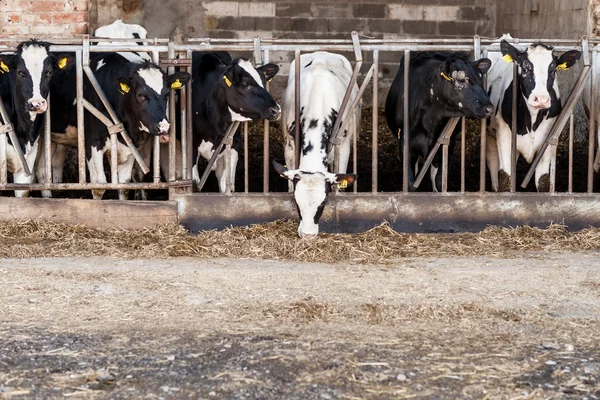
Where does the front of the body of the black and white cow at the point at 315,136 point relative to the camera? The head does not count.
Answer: toward the camera

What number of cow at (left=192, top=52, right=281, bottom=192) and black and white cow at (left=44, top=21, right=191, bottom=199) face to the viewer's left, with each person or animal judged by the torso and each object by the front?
0

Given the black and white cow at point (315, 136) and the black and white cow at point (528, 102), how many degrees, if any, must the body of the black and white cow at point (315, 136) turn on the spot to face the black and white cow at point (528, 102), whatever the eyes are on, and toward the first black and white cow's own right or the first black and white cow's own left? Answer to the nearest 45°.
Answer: approximately 90° to the first black and white cow's own left

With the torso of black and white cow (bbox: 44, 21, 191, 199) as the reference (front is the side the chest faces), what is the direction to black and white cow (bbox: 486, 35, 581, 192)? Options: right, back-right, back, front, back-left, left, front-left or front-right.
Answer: front-left

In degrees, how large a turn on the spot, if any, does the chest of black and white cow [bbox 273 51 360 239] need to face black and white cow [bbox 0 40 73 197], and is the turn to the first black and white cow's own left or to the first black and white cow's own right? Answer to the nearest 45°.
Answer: approximately 90° to the first black and white cow's own right

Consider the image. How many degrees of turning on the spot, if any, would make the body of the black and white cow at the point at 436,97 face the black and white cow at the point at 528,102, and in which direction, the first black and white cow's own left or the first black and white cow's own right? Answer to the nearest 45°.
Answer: approximately 45° to the first black and white cow's own left

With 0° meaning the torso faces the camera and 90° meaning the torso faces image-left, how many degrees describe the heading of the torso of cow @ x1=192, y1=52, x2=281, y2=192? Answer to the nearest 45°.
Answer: approximately 315°

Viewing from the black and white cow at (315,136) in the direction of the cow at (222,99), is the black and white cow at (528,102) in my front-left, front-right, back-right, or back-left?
back-right

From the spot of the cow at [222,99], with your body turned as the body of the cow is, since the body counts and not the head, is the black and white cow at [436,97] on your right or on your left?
on your left

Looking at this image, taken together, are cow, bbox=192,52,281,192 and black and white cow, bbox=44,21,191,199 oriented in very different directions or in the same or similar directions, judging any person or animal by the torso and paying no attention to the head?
same or similar directions

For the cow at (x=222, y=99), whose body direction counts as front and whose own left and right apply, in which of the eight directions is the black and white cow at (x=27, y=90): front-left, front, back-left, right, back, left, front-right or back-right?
back-right

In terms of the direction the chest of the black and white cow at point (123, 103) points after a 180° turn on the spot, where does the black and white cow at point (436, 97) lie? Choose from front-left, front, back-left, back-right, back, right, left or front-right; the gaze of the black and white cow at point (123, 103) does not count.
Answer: back-right

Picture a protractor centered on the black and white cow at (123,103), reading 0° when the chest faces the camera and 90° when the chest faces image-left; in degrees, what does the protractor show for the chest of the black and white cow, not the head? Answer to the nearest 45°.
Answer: approximately 315°
